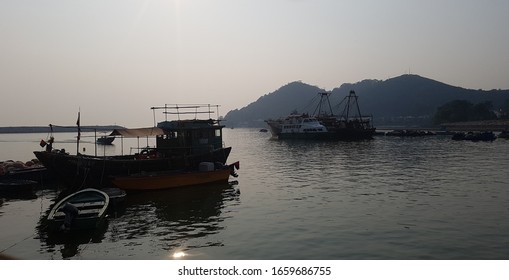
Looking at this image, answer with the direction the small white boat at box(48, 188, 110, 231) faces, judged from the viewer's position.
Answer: facing away from the viewer and to the right of the viewer

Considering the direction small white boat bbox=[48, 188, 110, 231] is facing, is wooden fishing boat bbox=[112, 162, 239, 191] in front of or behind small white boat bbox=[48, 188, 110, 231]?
in front

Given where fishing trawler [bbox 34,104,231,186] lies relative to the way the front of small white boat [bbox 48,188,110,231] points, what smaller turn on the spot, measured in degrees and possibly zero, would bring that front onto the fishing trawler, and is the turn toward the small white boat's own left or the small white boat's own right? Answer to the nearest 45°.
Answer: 0° — it already faces it
